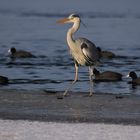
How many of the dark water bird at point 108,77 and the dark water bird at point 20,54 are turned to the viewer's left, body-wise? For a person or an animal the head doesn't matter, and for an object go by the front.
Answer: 2

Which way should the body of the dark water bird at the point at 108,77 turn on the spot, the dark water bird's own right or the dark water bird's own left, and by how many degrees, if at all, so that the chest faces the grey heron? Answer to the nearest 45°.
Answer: approximately 90° to the dark water bird's own left

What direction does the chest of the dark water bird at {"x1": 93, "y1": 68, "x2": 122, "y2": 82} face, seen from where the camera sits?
to the viewer's left

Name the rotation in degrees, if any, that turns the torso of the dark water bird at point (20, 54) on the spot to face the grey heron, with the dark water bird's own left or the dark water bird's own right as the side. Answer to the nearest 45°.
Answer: approximately 90° to the dark water bird's own left

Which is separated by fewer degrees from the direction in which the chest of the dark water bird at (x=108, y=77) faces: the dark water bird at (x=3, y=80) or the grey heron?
the dark water bird

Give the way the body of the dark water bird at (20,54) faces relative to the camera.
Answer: to the viewer's left

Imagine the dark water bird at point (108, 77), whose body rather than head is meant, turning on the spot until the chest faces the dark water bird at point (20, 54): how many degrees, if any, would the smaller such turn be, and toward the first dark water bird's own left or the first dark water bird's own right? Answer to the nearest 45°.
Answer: approximately 45° to the first dark water bird's own right

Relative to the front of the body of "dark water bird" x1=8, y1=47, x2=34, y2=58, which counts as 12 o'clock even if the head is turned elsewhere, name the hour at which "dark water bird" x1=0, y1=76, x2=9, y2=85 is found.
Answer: "dark water bird" x1=0, y1=76, x2=9, y2=85 is roughly at 9 o'clock from "dark water bird" x1=8, y1=47, x2=34, y2=58.
